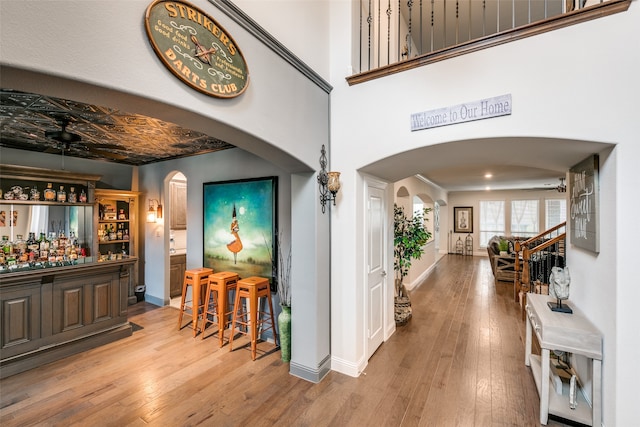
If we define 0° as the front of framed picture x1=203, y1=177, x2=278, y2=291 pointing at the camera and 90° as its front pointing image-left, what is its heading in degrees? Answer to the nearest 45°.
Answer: approximately 45°

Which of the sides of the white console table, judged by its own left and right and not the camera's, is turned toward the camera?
left

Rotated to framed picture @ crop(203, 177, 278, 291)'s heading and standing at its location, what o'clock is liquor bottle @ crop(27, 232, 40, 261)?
The liquor bottle is roughly at 2 o'clock from the framed picture.

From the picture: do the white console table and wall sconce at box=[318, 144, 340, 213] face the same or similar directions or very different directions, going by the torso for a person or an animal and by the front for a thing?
very different directions

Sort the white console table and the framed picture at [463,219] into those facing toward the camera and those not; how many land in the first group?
1

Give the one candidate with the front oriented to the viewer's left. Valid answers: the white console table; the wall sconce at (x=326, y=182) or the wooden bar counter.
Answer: the white console table

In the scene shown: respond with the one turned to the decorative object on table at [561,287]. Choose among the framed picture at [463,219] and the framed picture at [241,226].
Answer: the framed picture at [463,219]

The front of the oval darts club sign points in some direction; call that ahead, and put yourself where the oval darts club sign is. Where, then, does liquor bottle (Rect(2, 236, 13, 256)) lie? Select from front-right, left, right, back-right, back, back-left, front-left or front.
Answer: back

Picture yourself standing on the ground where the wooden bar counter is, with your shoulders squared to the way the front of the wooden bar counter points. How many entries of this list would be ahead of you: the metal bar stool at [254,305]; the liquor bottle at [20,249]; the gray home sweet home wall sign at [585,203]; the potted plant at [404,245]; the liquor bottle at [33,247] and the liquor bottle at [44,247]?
3
